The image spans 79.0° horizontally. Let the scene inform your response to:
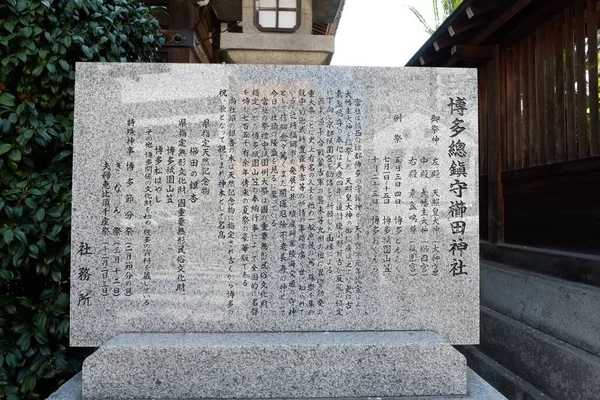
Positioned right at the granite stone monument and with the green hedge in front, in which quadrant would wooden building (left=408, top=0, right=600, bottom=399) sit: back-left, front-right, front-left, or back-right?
back-right

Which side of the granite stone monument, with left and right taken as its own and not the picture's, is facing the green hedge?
right

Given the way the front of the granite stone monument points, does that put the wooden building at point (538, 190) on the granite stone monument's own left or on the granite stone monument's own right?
on the granite stone monument's own left

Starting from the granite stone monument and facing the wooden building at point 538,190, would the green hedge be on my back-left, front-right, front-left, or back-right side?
back-left

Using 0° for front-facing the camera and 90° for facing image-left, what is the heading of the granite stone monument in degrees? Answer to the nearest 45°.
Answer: approximately 0°
